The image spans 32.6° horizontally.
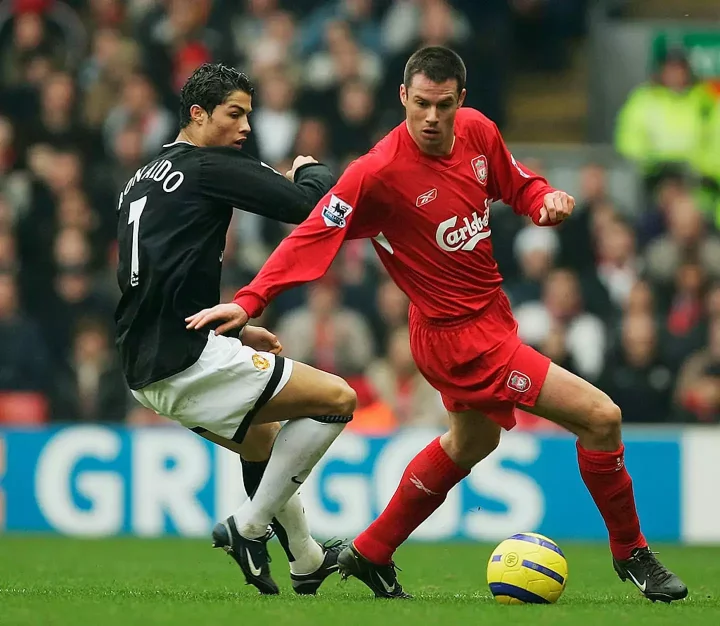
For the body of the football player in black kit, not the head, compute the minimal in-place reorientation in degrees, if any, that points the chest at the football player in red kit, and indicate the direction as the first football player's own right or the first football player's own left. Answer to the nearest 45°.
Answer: approximately 45° to the first football player's own right

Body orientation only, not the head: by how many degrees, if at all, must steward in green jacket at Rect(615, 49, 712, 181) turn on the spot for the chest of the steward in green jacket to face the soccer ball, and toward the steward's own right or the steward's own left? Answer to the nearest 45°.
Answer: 0° — they already face it

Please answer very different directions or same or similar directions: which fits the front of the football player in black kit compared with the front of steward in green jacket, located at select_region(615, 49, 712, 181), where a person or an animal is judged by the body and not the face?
very different directions

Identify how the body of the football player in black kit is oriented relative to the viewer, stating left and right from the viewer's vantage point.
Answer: facing away from the viewer and to the right of the viewer

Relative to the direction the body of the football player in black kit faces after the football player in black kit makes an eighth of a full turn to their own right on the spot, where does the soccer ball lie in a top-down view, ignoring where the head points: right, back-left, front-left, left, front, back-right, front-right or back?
front

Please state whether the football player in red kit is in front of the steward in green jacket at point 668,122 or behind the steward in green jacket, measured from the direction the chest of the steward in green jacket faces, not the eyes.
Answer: in front

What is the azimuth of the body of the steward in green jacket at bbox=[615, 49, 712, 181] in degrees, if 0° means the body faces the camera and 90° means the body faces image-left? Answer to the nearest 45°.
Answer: approximately 0°

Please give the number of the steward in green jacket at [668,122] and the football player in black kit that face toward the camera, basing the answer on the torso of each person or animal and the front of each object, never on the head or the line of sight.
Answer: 1

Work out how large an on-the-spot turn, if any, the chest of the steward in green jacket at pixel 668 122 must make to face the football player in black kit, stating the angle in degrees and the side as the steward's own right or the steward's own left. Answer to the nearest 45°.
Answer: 0° — they already face them
